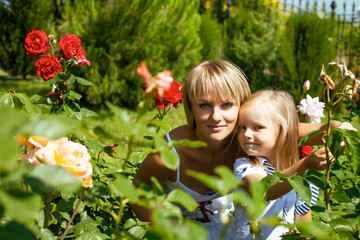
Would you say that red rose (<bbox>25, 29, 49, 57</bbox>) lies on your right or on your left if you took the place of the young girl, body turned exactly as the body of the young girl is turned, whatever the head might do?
on your right

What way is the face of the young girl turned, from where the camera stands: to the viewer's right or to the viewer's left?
to the viewer's left

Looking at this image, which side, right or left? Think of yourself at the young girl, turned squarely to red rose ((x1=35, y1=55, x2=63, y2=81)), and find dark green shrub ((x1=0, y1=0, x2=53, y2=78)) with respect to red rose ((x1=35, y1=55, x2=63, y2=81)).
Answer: right

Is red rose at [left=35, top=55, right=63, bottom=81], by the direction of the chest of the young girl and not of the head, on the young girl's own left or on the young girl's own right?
on the young girl's own right

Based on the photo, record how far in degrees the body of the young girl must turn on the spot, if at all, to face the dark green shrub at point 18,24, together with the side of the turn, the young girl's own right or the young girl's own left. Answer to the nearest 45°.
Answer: approximately 90° to the young girl's own right
